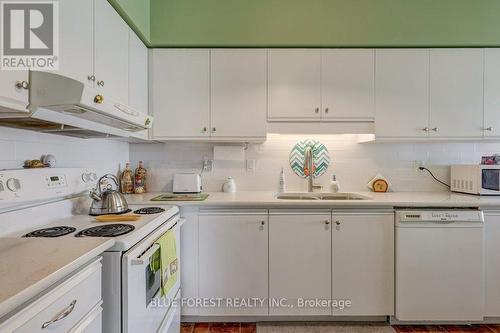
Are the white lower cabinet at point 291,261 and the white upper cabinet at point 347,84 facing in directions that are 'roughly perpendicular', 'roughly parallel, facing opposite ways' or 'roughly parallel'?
roughly parallel

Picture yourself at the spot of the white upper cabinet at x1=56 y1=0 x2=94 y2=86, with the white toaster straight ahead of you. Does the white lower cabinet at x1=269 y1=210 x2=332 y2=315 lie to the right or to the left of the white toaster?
right

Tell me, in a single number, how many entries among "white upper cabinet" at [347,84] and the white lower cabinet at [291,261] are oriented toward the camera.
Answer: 2

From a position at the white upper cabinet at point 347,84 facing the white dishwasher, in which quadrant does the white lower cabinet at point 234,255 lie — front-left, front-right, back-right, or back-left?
back-right

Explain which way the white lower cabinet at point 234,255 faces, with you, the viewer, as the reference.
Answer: facing the viewer

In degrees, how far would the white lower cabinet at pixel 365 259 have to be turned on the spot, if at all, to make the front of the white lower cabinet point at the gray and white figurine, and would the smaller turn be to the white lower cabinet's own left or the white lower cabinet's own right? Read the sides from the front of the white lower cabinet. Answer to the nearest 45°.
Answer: approximately 45° to the white lower cabinet's own right

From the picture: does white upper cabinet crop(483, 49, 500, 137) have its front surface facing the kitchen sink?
no

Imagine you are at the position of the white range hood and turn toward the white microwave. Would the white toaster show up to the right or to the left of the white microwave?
left

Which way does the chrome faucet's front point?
toward the camera

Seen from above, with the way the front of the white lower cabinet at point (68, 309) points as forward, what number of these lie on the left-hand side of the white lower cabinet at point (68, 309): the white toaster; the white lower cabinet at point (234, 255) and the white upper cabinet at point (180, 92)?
3

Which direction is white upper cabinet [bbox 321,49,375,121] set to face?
toward the camera

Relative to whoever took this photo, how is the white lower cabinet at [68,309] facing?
facing the viewer and to the right of the viewer

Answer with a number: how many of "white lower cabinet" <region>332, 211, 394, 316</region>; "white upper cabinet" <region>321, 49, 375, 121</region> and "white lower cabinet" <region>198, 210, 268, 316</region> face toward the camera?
3

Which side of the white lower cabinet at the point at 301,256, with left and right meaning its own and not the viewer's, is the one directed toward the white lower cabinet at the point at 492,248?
left

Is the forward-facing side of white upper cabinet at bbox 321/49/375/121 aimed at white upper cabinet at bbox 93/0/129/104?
no

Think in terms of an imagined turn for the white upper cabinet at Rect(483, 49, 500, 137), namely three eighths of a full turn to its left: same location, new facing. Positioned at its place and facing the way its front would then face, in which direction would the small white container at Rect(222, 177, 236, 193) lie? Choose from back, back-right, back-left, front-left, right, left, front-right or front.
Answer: back-left
